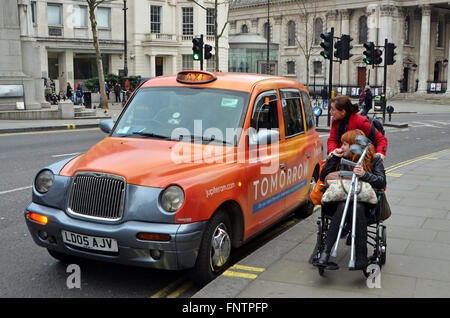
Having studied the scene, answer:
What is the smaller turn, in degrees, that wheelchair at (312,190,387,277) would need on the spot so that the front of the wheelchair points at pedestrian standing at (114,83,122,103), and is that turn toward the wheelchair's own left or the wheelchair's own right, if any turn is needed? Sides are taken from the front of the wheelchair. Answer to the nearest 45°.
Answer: approximately 135° to the wheelchair's own right

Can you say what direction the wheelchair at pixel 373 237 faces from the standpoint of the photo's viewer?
facing the viewer

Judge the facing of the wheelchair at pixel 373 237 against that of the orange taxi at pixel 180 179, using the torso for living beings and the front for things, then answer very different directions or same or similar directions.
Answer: same or similar directions

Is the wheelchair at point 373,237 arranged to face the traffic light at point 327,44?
no

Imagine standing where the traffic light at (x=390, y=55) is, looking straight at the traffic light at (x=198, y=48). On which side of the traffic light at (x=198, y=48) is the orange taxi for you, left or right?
left

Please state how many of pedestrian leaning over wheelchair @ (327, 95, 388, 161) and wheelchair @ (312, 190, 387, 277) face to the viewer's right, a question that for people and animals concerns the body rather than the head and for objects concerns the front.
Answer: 0

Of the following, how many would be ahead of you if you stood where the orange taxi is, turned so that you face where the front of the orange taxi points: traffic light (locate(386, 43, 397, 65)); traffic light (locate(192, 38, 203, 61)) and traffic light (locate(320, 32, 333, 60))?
0

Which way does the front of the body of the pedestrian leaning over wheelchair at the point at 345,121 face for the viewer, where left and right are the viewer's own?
facing the viewer and to the left of the viewer

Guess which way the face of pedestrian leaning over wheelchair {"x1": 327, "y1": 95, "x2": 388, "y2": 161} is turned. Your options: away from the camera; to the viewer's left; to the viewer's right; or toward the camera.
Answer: to the viewer's left

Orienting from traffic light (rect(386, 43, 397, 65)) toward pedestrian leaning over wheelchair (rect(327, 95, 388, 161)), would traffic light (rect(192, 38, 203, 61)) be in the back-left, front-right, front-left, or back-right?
front-right

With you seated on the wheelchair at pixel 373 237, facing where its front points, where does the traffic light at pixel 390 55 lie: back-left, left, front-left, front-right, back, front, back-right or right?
back

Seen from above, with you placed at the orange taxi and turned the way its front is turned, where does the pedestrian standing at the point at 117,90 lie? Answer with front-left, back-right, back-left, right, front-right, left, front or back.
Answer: back-right

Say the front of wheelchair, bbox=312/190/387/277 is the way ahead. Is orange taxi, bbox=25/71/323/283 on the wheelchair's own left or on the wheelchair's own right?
on the wheelchair's own right

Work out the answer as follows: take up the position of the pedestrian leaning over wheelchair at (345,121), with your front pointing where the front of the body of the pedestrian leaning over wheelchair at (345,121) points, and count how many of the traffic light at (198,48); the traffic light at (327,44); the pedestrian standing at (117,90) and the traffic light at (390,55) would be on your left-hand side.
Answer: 0

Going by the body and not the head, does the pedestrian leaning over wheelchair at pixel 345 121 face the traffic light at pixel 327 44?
no

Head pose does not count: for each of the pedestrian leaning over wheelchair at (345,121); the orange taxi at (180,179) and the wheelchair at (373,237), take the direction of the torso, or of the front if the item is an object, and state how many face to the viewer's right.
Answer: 0

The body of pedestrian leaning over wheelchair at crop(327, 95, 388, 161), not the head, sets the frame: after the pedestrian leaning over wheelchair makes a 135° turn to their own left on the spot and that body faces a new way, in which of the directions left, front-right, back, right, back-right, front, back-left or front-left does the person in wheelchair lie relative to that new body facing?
right

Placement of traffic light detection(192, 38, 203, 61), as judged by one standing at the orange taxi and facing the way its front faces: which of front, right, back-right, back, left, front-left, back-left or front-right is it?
back-right
